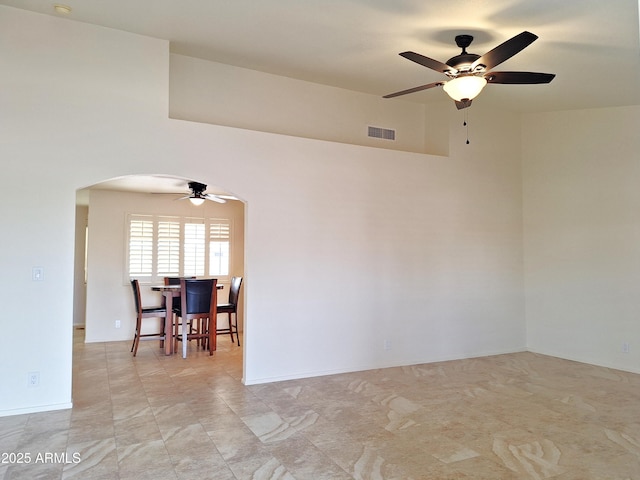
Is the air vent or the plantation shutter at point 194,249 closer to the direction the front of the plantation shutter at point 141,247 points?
the air vent

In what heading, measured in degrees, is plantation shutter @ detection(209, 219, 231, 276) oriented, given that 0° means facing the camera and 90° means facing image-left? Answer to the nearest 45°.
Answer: approximately 0°

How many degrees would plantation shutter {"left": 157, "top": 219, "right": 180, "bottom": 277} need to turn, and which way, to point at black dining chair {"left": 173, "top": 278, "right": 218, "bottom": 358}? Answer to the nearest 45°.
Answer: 0° — it already faces it

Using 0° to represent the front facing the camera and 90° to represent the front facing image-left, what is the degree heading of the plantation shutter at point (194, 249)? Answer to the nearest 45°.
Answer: approximately 0°
